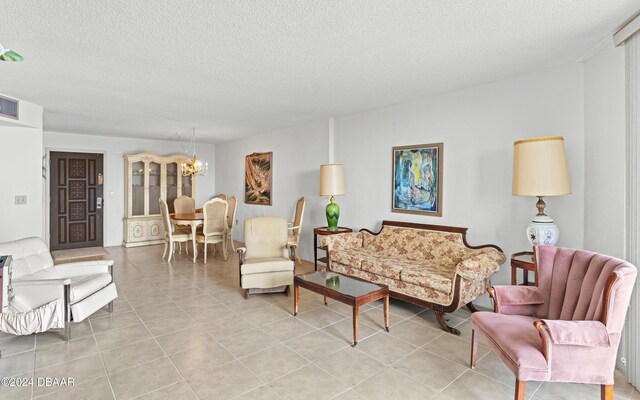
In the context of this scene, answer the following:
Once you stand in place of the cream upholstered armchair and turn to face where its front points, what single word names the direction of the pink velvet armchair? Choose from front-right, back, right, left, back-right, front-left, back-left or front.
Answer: front-left

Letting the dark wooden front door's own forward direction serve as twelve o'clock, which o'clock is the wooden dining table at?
The wooden dining table is roughly at 11 o'clock from the dark wooden front door.

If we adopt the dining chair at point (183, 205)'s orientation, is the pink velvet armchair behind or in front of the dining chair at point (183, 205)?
in front

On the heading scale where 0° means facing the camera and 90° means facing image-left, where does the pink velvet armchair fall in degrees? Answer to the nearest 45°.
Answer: approximately 45°

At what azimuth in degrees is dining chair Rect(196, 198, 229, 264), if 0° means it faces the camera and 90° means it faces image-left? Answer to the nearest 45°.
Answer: approximately 135°

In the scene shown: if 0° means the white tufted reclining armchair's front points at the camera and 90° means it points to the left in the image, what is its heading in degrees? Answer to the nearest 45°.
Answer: approximately 315°

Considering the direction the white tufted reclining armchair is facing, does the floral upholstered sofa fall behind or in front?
in front

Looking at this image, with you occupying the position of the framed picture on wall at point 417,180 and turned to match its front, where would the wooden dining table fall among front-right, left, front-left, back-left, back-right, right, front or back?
front-right
